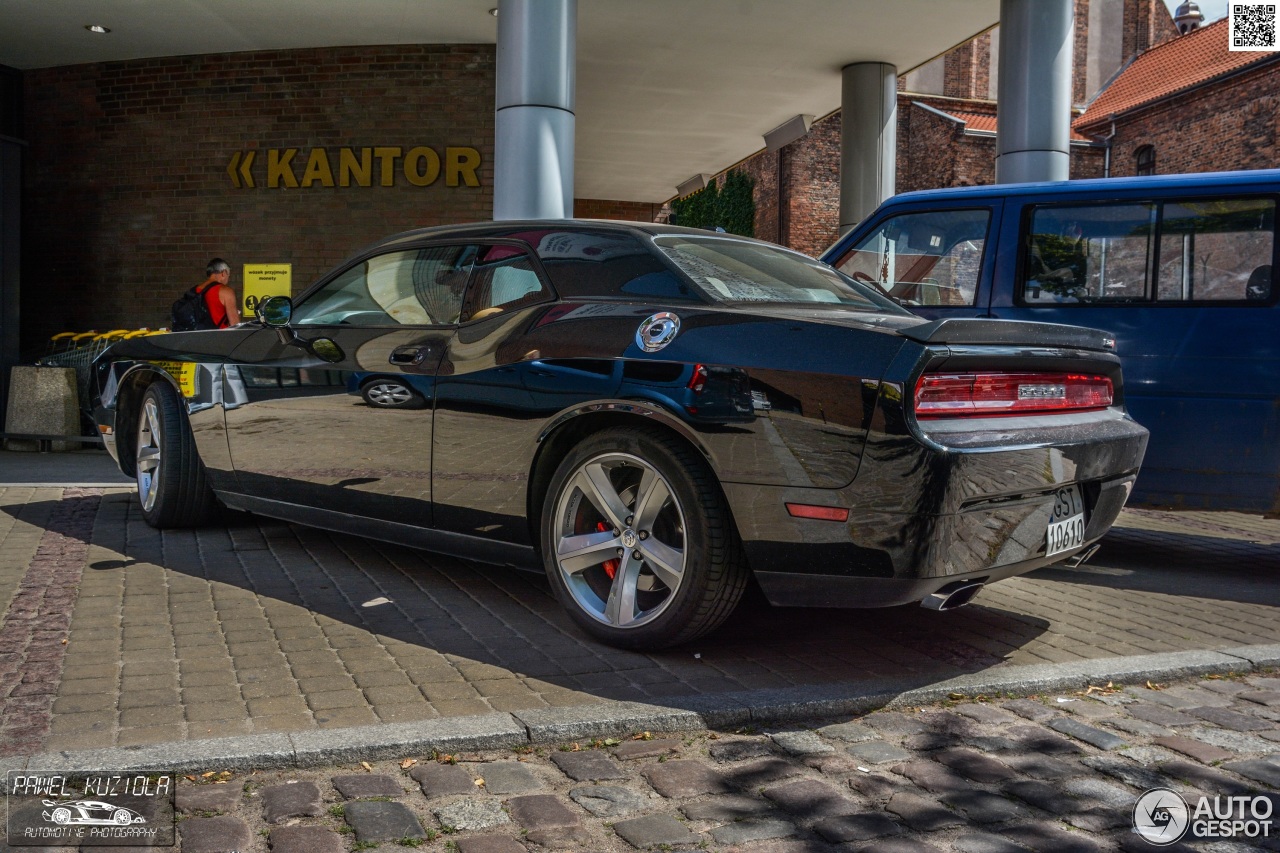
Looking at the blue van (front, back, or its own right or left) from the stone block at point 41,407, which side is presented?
front

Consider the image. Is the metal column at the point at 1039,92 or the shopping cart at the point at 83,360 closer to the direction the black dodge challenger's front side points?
the shopping cart

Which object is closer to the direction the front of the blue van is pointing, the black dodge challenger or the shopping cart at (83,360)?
the shopping cart

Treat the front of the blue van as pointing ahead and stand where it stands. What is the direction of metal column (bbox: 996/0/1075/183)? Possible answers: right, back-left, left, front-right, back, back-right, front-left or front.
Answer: right

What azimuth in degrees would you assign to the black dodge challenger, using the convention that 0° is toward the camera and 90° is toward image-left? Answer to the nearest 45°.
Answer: approximately 135°

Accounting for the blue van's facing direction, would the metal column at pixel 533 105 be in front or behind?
in front

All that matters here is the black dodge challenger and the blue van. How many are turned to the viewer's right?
0

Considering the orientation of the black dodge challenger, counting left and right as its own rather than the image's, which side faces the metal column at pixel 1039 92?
right

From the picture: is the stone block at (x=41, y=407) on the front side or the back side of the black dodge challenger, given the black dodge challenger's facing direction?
on the front side

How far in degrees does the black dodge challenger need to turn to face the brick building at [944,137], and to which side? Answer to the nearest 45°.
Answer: approximately 45° to its right

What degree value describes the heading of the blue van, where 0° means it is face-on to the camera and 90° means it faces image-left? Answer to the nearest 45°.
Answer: approximately 90°

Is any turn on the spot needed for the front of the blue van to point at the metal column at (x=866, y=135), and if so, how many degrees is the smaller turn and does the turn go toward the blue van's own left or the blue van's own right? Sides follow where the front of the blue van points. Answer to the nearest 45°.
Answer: approximately 90° to the blue van's own right

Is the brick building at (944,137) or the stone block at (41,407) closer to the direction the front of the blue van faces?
the stone block

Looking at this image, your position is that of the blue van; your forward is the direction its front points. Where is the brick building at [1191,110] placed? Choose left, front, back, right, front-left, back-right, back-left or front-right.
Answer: right
